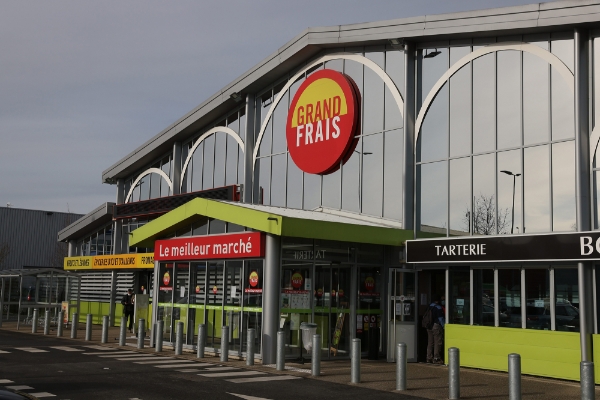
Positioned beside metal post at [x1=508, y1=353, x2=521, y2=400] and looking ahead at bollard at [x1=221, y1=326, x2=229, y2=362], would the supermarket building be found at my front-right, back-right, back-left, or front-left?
front-right

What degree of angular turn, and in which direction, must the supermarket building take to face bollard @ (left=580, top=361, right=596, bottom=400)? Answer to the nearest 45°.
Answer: approximately 45° to its left

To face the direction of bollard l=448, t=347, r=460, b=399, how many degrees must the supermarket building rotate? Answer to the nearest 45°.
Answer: approximately 45° to its left

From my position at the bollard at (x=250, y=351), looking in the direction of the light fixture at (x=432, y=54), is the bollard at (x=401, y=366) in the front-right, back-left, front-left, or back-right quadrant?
front-right

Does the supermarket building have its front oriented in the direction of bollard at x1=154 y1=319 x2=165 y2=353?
no

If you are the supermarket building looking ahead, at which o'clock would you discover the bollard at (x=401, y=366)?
The bollard is roughly at 11 o'clock from the supermarket building.

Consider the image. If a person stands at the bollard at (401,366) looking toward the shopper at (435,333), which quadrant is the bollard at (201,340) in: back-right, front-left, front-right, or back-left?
front-left

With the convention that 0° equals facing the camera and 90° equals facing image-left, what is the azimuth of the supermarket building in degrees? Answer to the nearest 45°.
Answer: approximately 45°
